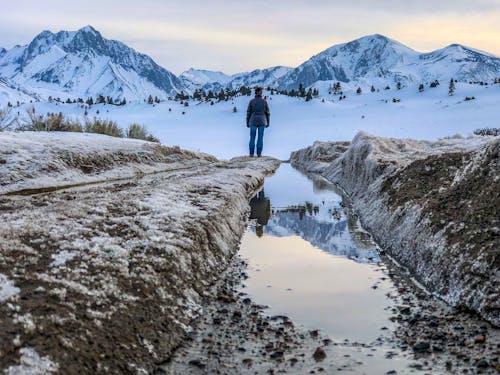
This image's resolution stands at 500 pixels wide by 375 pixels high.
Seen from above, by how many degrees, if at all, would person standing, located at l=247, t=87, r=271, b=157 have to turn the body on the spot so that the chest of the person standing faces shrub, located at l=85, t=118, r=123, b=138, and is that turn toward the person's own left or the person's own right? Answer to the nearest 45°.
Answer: approximately 90° to the person's own left

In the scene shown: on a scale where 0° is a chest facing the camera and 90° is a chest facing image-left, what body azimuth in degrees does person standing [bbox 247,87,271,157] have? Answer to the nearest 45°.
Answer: approximately 180°

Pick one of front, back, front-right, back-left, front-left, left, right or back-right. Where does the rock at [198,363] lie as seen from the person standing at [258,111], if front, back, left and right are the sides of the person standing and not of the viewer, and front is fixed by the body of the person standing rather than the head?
back

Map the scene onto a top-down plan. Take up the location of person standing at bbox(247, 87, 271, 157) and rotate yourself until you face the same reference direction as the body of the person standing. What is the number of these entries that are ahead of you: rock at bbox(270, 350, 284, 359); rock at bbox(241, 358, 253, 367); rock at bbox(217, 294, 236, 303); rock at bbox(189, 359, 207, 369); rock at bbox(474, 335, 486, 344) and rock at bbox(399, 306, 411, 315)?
0

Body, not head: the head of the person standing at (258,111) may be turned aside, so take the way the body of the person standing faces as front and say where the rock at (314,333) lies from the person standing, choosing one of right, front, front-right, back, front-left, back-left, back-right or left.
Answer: back

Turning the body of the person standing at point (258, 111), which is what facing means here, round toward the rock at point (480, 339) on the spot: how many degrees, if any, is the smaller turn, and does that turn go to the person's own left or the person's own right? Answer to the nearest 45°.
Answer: approximately 180°

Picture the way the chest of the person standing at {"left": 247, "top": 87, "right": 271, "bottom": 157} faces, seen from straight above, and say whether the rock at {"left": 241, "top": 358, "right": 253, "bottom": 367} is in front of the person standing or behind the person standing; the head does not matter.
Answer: behind

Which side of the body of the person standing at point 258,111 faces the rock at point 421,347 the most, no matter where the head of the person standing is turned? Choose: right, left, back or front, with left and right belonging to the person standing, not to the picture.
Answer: back

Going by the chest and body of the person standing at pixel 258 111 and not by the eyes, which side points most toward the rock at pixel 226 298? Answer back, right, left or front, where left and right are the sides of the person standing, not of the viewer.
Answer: back

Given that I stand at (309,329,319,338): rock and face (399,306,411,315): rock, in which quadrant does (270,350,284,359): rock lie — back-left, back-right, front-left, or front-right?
back-right

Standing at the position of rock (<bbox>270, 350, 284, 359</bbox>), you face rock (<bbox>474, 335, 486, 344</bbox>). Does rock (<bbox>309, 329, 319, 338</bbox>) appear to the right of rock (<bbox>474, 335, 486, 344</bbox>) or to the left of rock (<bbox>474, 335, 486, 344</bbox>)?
left

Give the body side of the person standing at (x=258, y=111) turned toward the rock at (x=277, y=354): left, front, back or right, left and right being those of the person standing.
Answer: back

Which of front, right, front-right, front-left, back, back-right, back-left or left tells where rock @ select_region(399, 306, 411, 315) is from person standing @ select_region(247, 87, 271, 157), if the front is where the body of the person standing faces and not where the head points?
back

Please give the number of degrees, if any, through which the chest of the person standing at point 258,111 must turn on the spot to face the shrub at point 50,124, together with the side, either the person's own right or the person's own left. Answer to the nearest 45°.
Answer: approximately 90° to the person's own left

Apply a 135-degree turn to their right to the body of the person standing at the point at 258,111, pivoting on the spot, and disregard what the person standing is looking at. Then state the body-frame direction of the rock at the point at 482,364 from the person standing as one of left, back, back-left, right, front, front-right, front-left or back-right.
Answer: front-right
